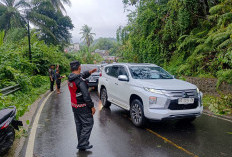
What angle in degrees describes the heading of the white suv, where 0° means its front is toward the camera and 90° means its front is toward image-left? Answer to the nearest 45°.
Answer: approximately 315°

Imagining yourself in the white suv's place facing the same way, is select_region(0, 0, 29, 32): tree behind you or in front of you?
behind

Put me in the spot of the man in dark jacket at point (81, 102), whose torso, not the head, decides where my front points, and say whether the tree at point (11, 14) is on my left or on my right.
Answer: on my left

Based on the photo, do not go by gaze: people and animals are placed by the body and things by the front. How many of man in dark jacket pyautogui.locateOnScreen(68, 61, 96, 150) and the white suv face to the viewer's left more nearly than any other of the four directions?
0

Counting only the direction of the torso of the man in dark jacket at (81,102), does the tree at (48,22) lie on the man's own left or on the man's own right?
on the man's own left

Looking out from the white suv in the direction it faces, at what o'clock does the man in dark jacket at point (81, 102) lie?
The man in dark jacket is roughly at 3 o'clock from the white suv.

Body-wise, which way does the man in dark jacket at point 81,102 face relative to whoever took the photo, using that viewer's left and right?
facing away from the viewer and to the right of the viewer

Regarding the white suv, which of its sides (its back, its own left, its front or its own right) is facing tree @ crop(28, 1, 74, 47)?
back
